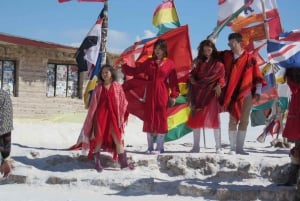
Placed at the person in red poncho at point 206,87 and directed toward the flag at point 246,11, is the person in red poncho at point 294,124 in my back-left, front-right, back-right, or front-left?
back-right

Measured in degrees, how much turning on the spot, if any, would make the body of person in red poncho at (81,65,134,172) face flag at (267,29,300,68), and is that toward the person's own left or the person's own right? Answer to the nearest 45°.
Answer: approximately 90° to the person's own left

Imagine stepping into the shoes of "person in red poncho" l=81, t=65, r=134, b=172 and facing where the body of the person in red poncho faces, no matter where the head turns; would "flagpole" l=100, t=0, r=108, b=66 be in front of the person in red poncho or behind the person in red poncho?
behind

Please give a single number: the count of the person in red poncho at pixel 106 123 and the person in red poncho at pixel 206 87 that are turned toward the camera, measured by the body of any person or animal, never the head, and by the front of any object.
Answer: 2

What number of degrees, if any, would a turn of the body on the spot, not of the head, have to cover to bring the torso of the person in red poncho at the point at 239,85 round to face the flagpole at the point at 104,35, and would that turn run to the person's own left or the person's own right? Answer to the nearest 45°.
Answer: approximately 90° to the person's own right

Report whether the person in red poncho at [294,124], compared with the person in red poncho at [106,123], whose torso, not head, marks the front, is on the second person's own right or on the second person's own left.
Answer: on the second person's own left

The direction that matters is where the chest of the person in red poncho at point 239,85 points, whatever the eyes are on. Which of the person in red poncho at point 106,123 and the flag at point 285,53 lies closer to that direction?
the person in red poncho

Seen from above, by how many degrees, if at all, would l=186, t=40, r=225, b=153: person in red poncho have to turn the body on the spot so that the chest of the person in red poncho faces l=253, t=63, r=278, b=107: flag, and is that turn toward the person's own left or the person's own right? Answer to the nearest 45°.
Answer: approximately 135° to the person's own left

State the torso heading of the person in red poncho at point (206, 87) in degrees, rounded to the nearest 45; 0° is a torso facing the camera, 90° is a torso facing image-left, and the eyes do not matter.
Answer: approximately 0°
